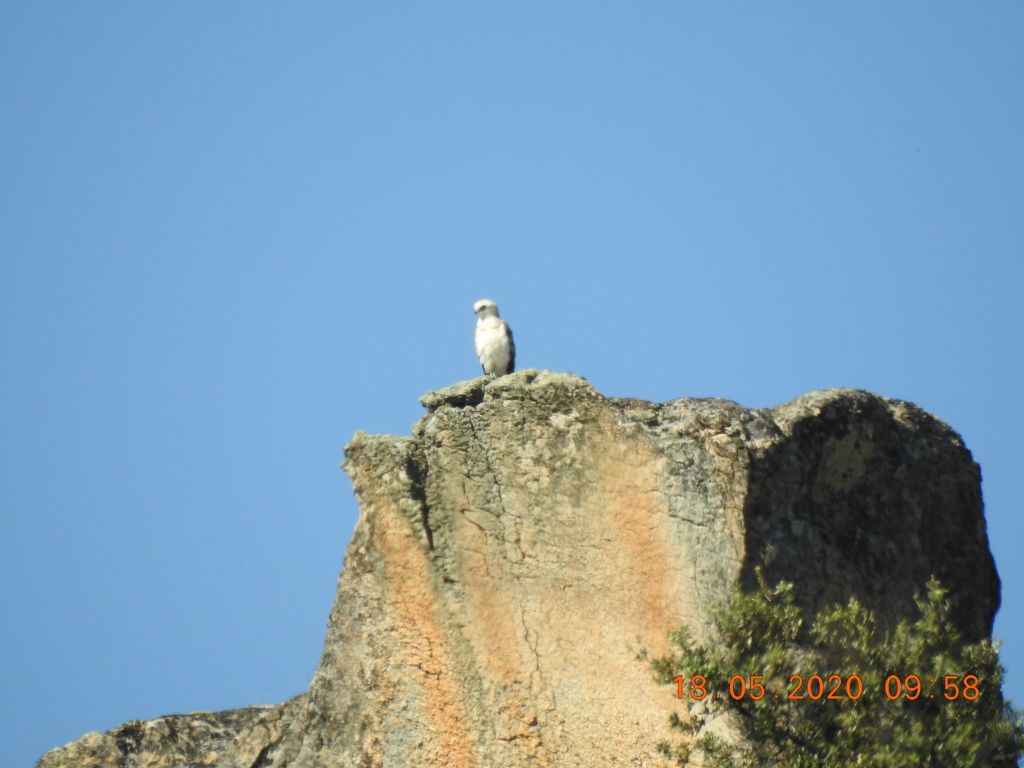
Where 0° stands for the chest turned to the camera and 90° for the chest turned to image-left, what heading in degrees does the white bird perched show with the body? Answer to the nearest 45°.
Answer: approximately 45°
